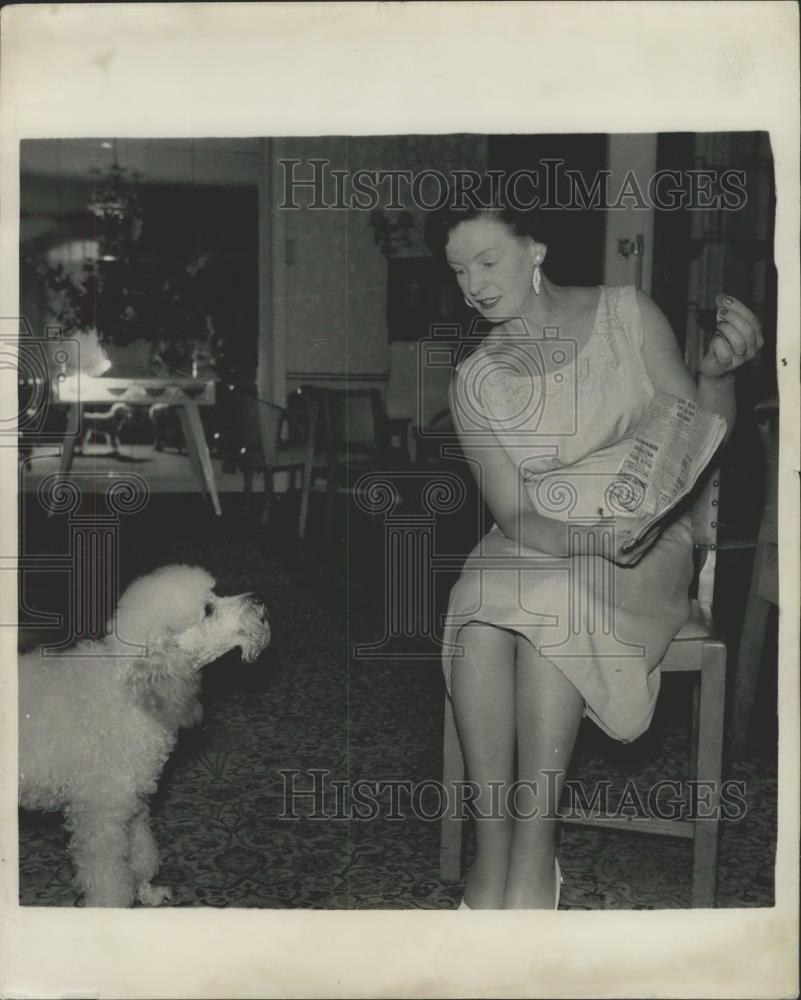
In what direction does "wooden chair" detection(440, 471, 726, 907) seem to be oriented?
to the viewer's left

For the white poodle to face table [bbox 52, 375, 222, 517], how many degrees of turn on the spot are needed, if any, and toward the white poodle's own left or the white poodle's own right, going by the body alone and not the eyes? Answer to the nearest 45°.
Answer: approximately 90° to the white poodle's own left

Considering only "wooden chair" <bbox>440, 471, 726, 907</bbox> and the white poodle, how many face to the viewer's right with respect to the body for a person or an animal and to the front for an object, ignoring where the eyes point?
1

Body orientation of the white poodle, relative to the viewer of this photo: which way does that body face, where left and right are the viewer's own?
facing to the right of the viewer
